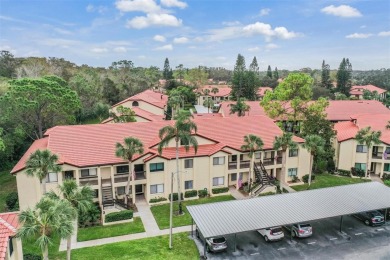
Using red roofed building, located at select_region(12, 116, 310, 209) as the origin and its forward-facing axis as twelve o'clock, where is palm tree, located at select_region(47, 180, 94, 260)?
The palm tree is roughly at 2 o'clock from the red roofed building.

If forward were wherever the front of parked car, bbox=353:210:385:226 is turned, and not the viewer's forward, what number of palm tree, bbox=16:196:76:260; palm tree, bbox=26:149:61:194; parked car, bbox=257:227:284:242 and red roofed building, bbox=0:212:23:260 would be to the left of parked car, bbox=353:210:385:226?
4

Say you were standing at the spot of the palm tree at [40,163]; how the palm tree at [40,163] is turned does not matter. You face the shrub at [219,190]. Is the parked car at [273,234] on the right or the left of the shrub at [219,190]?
right

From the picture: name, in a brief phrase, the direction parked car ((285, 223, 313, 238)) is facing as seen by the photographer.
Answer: facing away from the viewer and to the left of the viewer

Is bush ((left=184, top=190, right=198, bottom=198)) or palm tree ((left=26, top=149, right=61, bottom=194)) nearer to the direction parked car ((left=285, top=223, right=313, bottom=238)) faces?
the bush

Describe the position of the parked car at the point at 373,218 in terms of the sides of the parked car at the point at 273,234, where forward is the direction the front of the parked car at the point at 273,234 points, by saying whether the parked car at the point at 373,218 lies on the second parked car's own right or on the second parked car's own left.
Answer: on the second parked car's own right

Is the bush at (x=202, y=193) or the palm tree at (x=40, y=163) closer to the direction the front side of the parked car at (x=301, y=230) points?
the bush

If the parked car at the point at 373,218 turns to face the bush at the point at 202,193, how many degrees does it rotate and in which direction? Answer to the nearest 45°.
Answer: approximately 45° to its left

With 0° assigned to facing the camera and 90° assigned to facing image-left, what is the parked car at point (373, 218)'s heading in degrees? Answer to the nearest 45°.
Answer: approximately 135°

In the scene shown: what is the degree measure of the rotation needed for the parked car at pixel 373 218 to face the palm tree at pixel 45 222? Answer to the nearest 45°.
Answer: approximately 90° to its left

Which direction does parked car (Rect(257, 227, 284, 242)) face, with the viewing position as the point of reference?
facing away from the viewer and to the left of the viewer

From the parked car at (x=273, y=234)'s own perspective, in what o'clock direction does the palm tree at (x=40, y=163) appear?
The palm tree is roughly at 10 o'clock from the parked car.

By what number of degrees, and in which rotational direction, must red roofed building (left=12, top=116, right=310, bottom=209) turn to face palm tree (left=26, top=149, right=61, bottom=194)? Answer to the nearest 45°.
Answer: approximately 90° to its right

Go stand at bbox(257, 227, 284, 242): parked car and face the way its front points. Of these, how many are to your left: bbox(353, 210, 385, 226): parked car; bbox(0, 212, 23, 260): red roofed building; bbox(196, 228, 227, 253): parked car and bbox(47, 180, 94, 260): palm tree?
3

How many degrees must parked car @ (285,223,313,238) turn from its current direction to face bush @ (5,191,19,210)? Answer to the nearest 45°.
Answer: approximately 45° to its left

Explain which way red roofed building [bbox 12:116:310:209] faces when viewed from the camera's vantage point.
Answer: facing the viewer and to the right of the viewer

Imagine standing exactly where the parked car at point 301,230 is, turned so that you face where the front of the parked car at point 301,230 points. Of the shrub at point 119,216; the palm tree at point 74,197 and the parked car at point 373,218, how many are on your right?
1

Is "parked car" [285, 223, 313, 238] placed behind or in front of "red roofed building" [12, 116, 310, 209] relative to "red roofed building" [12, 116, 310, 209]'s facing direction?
in front

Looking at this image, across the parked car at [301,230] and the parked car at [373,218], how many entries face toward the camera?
0
